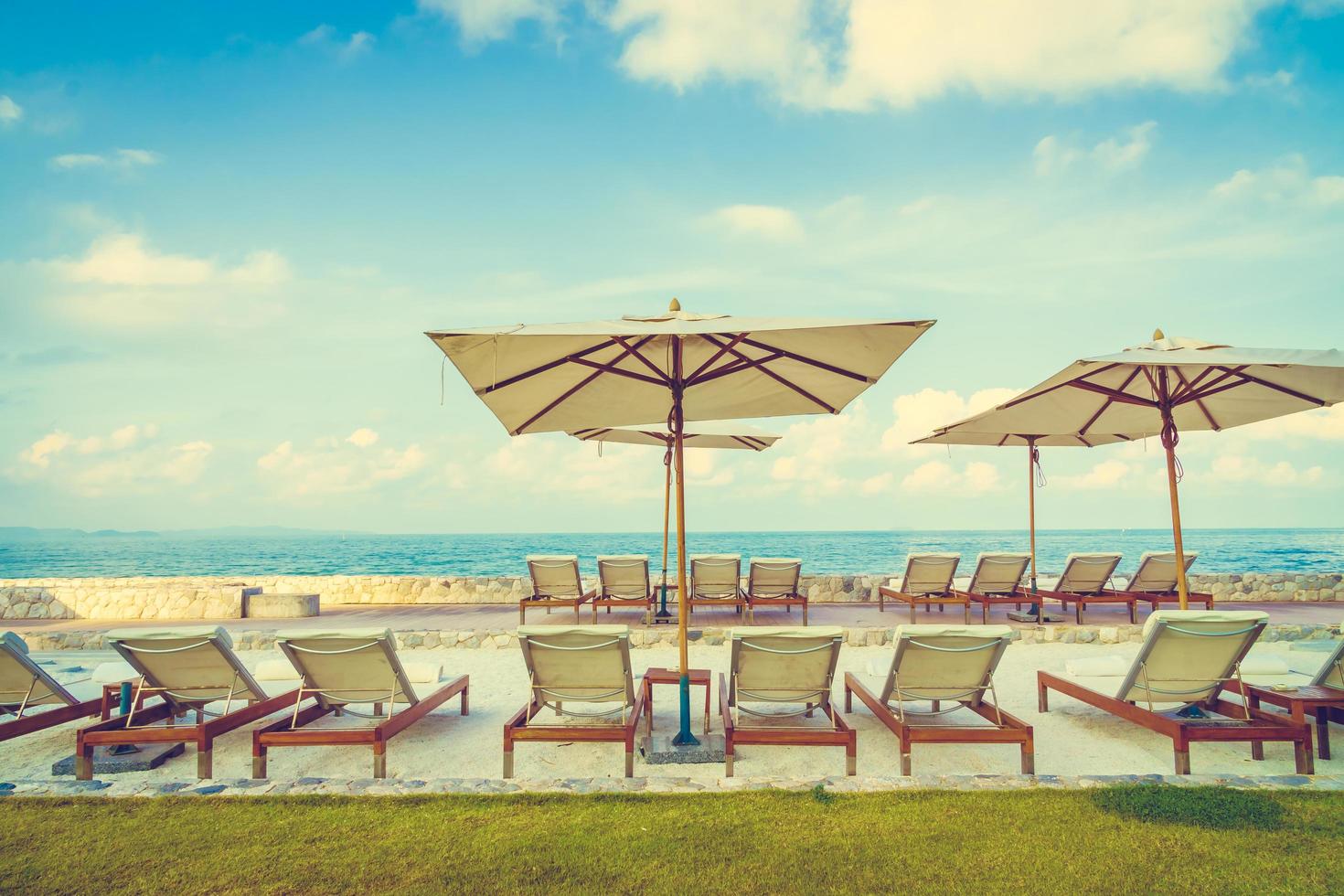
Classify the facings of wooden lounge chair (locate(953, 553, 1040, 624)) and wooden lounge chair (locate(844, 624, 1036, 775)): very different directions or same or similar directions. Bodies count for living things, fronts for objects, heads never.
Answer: same or similar directions

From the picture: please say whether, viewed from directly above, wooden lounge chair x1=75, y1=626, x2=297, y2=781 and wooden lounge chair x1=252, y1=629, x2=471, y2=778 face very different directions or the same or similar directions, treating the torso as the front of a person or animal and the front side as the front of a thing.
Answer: same or similar directions

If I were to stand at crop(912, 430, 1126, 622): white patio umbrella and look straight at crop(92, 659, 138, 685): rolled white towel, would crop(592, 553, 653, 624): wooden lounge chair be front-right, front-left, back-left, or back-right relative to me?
front-right

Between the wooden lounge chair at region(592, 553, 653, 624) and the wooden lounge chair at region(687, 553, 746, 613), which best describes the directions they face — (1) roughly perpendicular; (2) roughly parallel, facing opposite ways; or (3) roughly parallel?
roughly parallel
